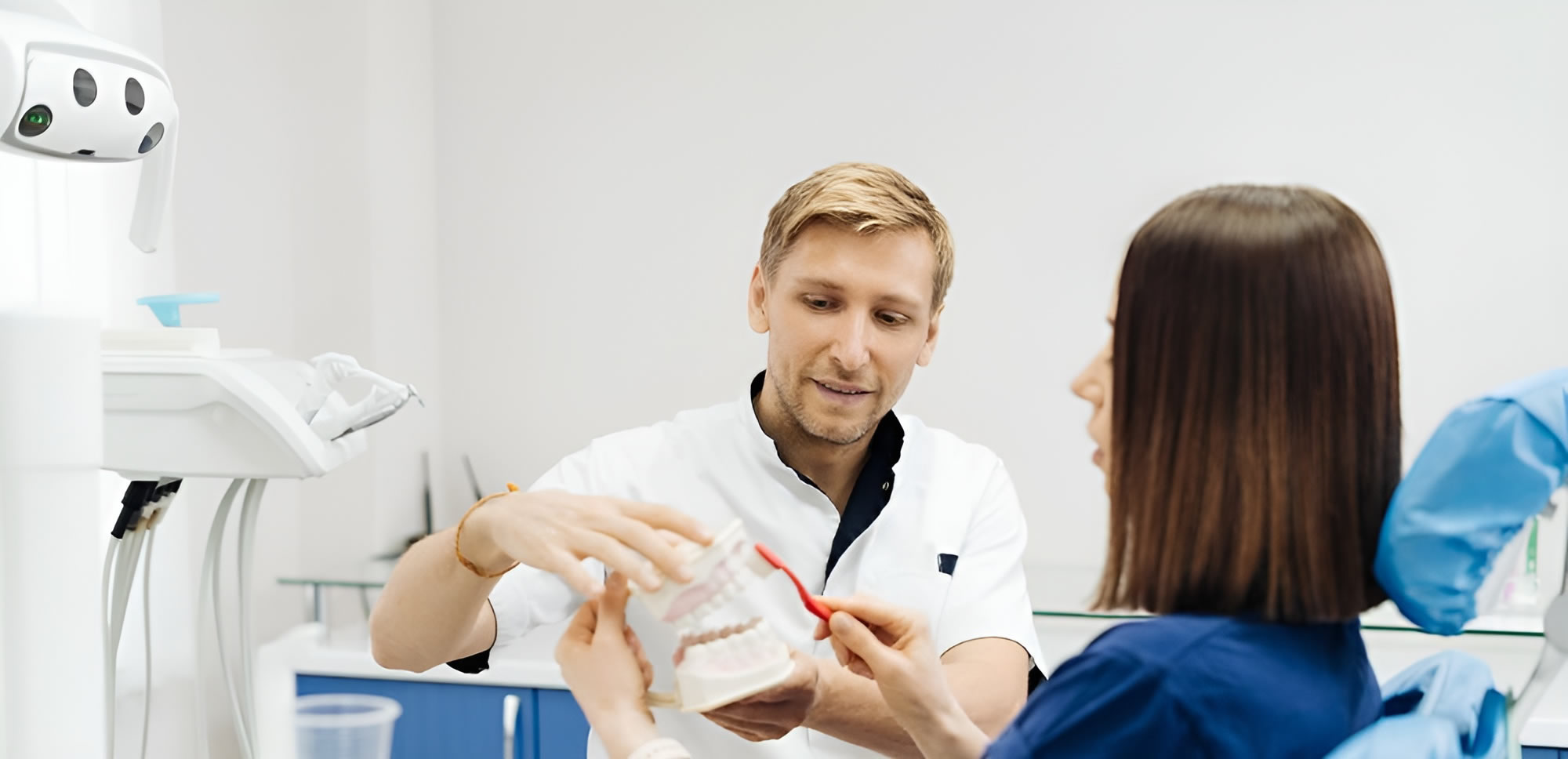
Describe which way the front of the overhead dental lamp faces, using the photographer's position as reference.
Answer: facing the viewer and to the right of the viewer

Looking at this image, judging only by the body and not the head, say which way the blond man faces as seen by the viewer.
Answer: toward the camera

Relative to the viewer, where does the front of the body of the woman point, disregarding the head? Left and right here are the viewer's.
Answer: facing away from the viewer and to the left of the viewer

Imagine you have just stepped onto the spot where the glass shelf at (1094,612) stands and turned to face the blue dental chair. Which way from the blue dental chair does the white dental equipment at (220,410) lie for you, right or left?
right

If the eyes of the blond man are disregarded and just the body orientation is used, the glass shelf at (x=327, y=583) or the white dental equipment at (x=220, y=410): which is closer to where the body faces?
the white dental equipment

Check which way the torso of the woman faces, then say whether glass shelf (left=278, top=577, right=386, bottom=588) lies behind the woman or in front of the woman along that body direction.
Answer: in front

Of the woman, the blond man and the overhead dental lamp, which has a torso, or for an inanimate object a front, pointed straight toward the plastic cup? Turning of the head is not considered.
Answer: the woman

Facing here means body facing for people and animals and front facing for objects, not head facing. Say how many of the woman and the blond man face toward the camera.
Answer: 1

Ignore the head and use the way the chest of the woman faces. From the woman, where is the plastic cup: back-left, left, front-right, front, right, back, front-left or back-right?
front

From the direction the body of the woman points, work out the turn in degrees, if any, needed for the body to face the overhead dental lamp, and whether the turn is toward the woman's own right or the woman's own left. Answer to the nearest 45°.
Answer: approximately 45° to the woman's own left

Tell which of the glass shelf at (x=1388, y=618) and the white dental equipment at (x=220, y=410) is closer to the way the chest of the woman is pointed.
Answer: the white dental equipment

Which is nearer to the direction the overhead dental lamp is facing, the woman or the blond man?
the woman
